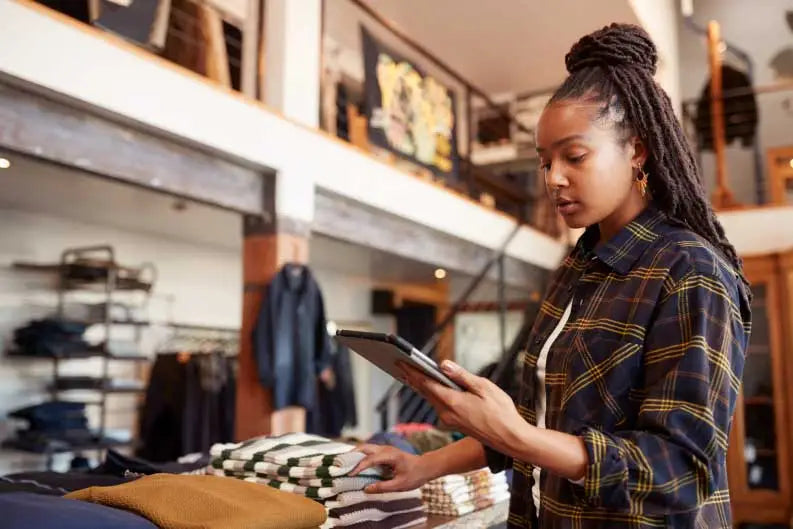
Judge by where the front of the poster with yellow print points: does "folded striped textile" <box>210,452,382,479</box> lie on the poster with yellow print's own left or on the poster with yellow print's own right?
on the poster with yellow print's own right

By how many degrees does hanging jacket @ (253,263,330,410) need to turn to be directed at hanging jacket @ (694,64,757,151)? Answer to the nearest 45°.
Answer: approximately 135° to its left

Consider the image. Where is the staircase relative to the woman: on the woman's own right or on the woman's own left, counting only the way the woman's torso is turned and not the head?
on the woman's own right

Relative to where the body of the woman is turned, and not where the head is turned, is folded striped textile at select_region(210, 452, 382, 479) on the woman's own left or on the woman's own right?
on the woman's own right

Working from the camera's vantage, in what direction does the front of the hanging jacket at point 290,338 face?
facing the viewer

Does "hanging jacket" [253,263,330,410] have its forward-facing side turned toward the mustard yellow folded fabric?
yes

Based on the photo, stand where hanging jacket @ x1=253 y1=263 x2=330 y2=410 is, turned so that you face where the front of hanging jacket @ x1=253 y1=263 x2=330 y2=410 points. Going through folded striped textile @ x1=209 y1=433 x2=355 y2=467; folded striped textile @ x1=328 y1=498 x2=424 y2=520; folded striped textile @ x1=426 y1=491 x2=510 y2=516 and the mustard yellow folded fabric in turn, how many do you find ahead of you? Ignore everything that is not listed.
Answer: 4

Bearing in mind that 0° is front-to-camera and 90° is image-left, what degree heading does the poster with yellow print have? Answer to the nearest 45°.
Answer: approximately 315°

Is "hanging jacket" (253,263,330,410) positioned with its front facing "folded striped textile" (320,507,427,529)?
yes

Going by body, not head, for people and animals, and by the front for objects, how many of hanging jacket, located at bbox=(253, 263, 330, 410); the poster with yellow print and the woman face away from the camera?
0

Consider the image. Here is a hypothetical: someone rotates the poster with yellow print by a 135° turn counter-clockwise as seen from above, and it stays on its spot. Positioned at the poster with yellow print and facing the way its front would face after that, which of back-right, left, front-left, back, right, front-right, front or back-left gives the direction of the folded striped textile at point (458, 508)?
back

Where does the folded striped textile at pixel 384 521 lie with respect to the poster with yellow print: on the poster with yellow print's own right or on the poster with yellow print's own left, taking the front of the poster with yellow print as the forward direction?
on the poster with yellow print's own right

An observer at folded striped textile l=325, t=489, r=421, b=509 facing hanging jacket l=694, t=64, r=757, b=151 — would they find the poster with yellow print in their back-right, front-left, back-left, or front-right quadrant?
front-left

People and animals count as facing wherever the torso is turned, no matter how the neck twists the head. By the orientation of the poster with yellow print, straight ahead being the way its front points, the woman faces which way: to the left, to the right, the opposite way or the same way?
to the right

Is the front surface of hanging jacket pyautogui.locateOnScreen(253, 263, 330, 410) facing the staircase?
no

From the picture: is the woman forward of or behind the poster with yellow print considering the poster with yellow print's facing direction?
forward
